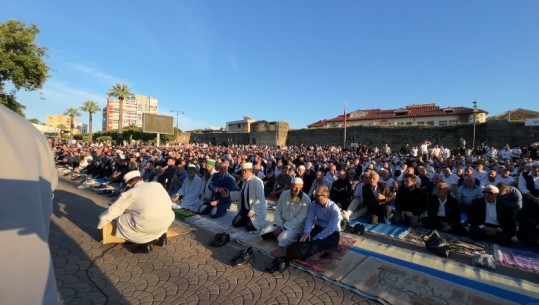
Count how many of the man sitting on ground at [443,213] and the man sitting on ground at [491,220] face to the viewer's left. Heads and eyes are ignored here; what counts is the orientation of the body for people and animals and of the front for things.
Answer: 0

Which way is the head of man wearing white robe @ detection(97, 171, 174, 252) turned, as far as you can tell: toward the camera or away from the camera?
away from the camera

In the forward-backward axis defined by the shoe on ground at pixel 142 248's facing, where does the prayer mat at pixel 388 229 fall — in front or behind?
behind

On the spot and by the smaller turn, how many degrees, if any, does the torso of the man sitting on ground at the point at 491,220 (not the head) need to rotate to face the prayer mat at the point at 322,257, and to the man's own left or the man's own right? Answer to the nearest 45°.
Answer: approximately 45° to the man's own right

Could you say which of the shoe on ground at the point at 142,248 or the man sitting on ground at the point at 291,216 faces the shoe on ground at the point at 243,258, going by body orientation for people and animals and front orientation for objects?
the man sitting on ground

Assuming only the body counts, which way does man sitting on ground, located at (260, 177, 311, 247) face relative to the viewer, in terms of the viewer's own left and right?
facing the viewer and to the left of the viewer

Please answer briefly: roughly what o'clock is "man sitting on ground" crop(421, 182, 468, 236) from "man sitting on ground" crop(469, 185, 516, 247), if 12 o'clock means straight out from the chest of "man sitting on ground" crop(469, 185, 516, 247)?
"man sitting on ground" crop(421, 182, 468, 236) is roughly at 3 o'clock from "man sitting on ground" crop(469, 185, 516, 247).

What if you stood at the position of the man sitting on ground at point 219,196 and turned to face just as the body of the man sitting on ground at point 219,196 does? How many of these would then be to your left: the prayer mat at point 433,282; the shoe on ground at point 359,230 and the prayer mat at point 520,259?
3

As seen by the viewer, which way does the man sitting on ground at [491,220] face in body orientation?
toward the camera

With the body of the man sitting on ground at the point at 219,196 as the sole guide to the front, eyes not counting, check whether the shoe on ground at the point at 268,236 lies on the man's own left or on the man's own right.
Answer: on the man's own left

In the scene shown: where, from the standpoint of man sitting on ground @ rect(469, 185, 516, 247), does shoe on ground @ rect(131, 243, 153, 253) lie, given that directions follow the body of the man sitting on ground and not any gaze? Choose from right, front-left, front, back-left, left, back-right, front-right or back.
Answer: front-right

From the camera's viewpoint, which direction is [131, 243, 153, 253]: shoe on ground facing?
to the viewer's left

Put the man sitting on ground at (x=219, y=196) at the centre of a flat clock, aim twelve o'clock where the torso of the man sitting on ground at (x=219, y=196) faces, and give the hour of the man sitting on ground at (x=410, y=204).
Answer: the man sitting on ground at (x=410, y=204) is roughly at 8 o'clock from the man sitting on ground at (x=219, y=196).

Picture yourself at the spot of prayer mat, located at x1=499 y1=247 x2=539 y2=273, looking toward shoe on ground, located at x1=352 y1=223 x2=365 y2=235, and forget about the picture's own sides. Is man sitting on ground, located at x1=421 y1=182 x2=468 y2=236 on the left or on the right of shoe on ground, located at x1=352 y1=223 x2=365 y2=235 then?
right

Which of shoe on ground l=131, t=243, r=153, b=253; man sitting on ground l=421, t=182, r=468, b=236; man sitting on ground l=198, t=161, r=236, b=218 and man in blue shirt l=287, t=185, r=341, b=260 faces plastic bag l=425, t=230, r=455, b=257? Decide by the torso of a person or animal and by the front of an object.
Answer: man sitting on ground l=421, t=182, r=468, b=236

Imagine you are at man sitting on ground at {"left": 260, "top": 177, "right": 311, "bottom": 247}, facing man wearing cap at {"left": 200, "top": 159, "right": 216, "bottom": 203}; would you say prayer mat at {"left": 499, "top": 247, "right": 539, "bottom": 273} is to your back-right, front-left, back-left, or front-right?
back-right

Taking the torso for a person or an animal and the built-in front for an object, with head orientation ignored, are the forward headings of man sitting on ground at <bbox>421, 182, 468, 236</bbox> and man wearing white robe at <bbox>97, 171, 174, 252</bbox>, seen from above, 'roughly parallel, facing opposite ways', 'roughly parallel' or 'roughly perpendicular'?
roughly perpendicular
